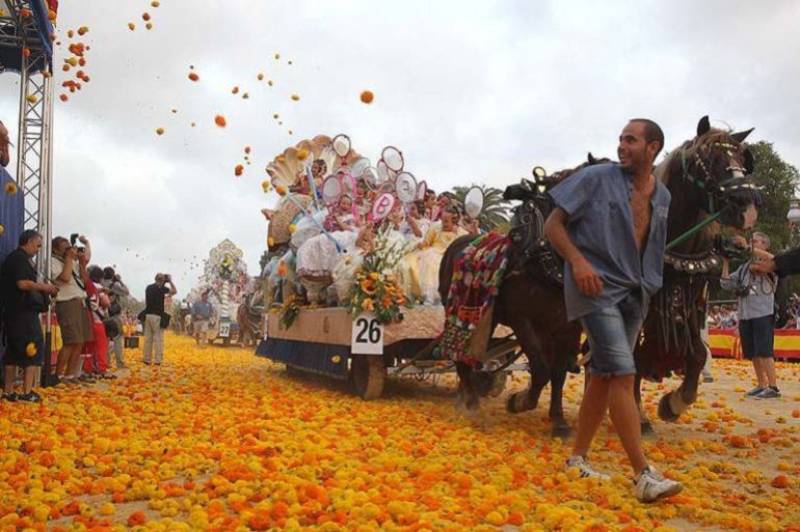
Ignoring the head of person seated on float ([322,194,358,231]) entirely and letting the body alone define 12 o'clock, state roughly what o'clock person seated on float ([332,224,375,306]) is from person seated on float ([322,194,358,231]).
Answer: person seated on float ([332,224,375,306]) is roughly at 12 o'clock from person seated on float ([322,194,358,231]).

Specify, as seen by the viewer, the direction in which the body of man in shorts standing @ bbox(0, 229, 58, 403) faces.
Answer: to the viewer's right

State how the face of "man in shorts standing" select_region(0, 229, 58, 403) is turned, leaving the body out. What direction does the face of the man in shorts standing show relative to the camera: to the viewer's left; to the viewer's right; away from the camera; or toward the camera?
to the viewer's right

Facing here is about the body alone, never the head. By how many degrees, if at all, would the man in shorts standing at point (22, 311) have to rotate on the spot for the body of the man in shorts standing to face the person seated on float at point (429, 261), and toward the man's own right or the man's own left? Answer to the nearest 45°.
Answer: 0° — they already face them
